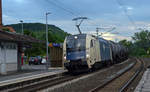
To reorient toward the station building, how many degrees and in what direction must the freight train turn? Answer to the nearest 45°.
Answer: approximately 45° to its right

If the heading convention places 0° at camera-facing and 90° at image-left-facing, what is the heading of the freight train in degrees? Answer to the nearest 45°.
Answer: approximately 45°
